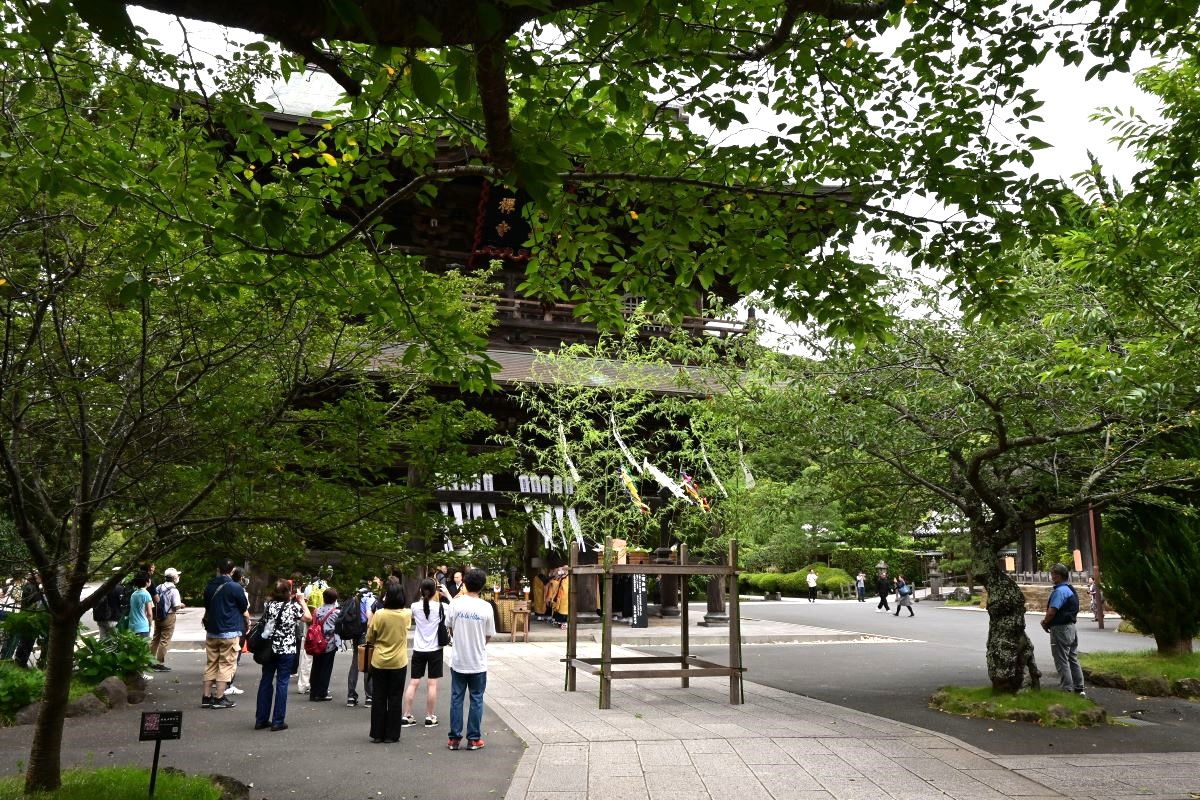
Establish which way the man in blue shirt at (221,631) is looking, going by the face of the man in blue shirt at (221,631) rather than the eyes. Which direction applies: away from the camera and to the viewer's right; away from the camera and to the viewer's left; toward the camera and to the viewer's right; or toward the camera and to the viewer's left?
away from the camera and to the viewer's right

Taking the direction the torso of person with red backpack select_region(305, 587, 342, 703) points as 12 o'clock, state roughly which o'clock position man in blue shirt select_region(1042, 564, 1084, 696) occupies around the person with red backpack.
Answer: The man in blue shirt is roughly at 2 o'clock from the person with red backpack.

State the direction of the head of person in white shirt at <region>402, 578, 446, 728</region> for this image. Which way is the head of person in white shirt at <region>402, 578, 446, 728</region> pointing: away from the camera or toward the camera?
away from the camera

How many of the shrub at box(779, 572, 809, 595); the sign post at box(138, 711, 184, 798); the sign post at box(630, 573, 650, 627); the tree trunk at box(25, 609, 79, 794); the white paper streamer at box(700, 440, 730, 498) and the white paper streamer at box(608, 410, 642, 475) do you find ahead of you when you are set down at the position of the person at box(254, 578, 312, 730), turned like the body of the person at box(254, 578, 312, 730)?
4

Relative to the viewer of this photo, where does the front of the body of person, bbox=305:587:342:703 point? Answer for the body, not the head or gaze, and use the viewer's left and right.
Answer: facing away from the viewer and to the right of the viewer

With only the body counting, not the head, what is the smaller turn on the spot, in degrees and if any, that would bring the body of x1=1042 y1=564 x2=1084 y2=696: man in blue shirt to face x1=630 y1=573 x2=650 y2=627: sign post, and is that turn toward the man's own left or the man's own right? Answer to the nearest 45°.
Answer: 0° — they already face it

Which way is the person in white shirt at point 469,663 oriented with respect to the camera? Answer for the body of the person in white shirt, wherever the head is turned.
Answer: away from the camera

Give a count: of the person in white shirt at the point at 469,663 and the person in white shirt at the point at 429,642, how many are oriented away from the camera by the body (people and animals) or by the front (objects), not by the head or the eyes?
2

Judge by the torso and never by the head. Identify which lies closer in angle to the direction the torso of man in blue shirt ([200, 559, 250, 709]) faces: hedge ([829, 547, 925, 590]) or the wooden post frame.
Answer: the hedge

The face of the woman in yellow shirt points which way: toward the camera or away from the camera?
away from the camera

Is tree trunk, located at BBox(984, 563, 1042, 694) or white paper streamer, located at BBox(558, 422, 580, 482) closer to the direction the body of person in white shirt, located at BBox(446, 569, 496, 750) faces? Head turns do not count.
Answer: the white paper streamer

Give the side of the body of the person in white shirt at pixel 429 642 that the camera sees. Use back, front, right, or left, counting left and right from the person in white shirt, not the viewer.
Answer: back

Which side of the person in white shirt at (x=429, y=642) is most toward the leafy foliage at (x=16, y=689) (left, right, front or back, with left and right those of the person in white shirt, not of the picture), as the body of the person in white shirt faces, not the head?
left

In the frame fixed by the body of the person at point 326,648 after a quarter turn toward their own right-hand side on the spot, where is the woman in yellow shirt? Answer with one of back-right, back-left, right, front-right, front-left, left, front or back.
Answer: front-right
